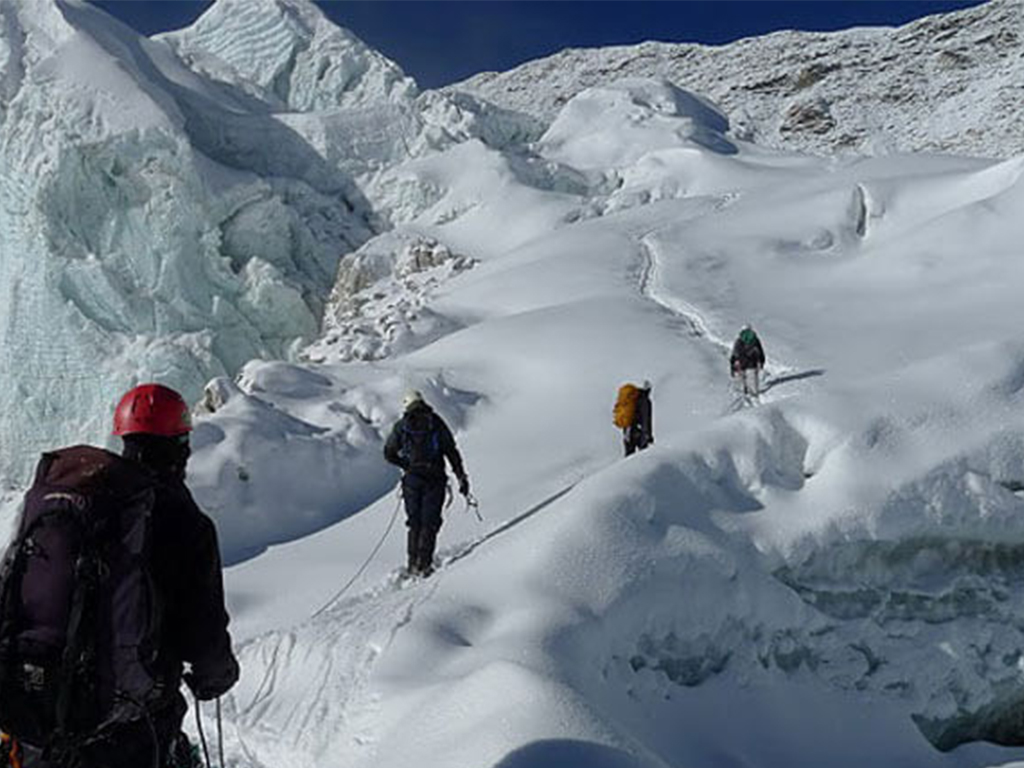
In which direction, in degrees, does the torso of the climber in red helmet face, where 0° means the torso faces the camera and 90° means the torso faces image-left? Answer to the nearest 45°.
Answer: approximately 225°

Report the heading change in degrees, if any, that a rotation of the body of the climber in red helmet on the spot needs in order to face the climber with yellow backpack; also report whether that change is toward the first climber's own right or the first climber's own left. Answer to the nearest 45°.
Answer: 0° — they already face them

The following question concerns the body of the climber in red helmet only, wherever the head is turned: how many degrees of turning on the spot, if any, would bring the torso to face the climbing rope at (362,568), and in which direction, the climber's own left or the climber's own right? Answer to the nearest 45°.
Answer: approximately 45° to the climber's own left

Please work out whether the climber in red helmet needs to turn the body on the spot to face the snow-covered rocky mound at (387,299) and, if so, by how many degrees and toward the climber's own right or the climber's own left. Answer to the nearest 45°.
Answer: approximately 45° to the climber's own left
